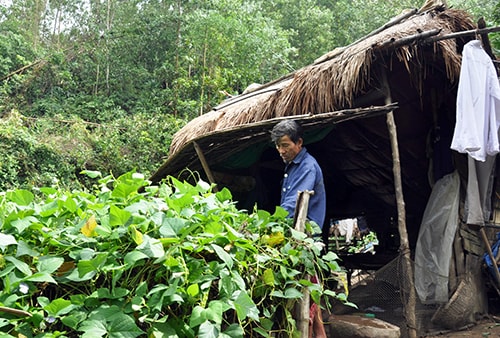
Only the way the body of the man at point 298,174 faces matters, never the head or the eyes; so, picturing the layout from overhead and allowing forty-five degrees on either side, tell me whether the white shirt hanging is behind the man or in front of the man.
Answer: behind

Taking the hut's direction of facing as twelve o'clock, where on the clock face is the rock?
The rock is roughly at 11 o'clock from the hut.

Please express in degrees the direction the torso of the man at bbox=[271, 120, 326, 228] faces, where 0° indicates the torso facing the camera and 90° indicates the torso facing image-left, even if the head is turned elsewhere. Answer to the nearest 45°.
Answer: approximately 45°

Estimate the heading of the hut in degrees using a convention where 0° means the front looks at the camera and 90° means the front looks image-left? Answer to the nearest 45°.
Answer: approximately 45°
